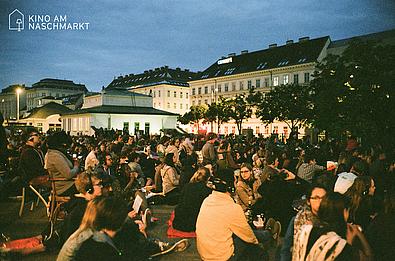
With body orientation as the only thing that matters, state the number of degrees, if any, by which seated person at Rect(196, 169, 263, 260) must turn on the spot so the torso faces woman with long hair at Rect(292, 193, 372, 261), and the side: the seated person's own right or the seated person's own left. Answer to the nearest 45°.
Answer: approximately 90° to the seated person's own right

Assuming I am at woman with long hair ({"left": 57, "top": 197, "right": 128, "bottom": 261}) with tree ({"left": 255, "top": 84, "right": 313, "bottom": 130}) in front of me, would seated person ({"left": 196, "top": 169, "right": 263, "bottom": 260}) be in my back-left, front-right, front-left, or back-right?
front-right

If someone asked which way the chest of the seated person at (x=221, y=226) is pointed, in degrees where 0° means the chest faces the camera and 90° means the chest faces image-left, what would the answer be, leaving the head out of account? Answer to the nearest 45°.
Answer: approximately 225°

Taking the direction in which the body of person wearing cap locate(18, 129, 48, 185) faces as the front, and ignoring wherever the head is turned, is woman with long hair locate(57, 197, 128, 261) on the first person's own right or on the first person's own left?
on the first person's own right

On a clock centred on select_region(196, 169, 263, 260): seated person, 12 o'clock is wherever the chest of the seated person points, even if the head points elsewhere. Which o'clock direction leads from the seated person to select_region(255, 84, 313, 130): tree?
The tree is roughly at 11 o'clock from the seated person.

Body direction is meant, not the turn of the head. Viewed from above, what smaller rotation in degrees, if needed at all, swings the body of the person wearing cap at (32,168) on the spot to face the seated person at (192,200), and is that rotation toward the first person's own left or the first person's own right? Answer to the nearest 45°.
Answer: approximately 45° to the first person's own right

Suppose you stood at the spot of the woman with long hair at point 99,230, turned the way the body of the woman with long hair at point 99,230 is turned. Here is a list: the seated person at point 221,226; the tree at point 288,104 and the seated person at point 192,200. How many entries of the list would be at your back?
0

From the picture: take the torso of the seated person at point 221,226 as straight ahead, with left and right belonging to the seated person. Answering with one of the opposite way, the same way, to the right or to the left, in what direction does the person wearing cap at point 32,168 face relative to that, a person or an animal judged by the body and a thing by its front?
the same way

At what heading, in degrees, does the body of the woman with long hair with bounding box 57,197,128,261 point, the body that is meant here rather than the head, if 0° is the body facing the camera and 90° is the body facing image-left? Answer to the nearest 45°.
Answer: approximately 225°

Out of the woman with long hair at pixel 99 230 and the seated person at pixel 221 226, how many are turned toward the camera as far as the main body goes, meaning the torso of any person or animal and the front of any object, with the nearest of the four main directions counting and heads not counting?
0

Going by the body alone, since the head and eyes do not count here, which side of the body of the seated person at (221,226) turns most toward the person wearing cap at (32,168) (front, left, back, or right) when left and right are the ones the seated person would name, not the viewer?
left

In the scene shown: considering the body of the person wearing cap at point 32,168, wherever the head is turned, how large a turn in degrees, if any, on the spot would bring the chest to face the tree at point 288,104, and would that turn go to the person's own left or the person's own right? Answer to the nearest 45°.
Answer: approximately 45° to the person's own left

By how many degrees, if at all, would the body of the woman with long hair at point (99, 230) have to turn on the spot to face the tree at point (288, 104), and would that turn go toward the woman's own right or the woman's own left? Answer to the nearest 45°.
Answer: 0° — they already face it

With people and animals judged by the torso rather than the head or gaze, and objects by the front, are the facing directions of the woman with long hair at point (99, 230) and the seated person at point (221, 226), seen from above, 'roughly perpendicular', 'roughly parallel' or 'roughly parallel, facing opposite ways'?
roughly parallel

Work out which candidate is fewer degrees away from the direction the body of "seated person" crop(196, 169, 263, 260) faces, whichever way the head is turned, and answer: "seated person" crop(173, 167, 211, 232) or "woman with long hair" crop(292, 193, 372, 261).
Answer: the seated person

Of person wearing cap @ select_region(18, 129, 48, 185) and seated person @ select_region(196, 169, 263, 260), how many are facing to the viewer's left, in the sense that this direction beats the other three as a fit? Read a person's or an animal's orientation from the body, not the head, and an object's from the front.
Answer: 0

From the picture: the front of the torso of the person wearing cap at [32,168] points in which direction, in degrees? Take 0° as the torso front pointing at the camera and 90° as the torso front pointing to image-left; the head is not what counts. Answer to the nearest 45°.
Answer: approximately 270°
